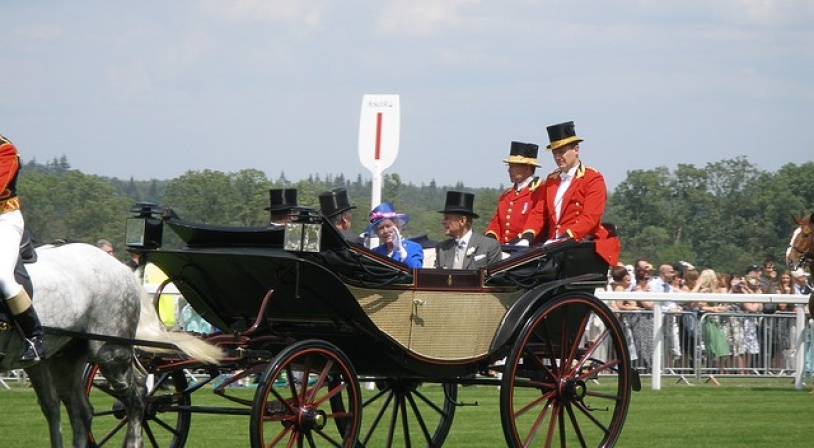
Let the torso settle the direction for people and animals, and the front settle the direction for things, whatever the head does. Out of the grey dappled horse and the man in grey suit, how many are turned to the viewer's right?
0

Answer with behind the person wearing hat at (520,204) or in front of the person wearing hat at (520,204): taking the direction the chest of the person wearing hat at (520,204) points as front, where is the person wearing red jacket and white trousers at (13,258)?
in front

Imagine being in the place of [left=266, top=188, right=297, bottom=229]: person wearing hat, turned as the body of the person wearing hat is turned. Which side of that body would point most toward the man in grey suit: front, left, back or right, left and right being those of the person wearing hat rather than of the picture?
front

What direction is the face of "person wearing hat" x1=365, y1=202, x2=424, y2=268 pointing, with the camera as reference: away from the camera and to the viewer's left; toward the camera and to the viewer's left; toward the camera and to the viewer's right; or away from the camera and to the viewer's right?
toward the camera and to the viewer's left

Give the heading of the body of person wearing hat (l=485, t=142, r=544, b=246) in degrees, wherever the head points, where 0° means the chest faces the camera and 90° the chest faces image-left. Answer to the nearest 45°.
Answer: approximately 45°

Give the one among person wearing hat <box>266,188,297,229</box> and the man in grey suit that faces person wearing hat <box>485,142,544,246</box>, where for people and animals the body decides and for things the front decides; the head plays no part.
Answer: person wearing hat <box>266,188,297,229</box>

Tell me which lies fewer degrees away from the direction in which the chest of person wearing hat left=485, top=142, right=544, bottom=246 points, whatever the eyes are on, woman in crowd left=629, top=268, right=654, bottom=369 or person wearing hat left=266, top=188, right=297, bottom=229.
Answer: the person wearing hat

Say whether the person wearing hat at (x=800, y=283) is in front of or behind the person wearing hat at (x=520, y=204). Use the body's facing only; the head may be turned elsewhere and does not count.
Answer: behind

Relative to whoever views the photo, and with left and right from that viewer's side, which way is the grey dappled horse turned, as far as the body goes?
facing to the left of the viewer

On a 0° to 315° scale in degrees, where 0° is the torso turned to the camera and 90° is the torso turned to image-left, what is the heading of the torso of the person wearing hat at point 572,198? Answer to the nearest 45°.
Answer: approximately 45°

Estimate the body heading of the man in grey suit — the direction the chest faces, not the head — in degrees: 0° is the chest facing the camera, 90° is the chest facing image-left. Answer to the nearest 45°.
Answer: approximately 45°

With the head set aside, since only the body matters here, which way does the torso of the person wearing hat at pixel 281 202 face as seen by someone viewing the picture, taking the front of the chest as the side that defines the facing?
to the viewer's right
